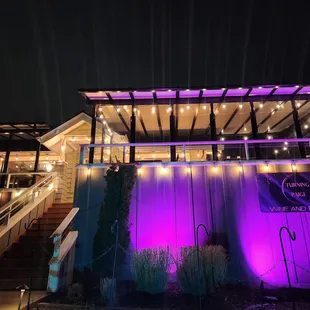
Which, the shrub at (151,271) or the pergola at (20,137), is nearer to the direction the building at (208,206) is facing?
the shrub

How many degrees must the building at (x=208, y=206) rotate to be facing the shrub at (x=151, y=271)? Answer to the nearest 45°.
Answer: approximately 45° to its right

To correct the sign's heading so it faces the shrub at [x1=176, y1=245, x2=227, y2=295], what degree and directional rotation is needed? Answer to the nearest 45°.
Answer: approximately 45° to its right

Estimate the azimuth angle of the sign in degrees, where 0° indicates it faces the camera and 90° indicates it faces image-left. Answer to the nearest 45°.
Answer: approximately 0°

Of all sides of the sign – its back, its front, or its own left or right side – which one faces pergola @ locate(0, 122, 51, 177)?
right

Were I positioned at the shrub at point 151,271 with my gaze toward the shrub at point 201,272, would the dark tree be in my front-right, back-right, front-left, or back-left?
back-left

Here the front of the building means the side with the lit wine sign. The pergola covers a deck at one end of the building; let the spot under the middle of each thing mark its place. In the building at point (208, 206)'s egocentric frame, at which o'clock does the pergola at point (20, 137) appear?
The pergola is roughly at 4 o'clock from the building.
